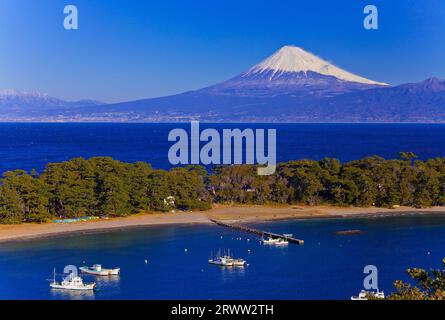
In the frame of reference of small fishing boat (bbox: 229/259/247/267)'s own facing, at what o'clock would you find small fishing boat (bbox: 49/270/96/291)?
small fishing boat (bbox: 49/270/96/291) is roughly at 5 o'clock from small fishing boat (bbox: 229/259/247/267).

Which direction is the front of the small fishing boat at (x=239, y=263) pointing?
to the viewer's right

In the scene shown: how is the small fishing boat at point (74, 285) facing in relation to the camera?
to the viewer's right

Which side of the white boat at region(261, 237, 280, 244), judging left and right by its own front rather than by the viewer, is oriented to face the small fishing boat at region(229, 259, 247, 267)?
left

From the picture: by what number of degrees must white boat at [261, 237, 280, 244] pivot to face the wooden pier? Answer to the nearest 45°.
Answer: approximately 90° to its left

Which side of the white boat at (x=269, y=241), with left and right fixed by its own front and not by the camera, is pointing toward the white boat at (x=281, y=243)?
front

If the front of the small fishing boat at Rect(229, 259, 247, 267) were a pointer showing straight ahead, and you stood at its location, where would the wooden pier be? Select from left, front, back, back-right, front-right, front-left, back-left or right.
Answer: left

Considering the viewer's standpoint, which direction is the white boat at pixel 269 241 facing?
facing to the right of the viewer

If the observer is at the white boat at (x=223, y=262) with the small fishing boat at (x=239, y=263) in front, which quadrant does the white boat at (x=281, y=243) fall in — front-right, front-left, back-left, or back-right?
front-left
